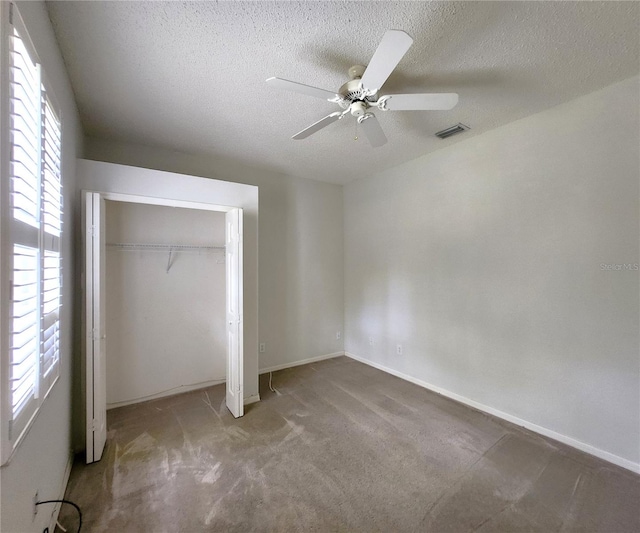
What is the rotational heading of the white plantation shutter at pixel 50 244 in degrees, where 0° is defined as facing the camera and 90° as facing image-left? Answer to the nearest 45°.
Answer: approximately 270°

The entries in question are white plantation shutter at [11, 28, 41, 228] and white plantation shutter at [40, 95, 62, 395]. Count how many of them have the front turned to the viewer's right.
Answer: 2

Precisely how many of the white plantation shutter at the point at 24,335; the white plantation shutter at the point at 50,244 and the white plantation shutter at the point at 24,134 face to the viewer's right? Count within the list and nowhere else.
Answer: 3

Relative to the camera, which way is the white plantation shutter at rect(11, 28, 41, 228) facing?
to the viewer's right

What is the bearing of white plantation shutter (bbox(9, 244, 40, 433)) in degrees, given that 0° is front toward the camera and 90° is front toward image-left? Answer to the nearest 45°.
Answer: approximately 270°
